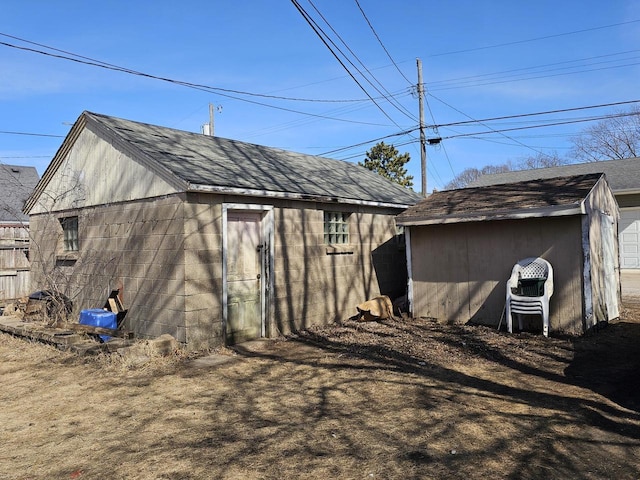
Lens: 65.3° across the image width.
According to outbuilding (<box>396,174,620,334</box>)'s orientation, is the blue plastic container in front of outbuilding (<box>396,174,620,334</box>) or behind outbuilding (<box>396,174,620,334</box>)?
behind

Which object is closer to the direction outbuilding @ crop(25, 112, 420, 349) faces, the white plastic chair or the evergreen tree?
the white plastic chair

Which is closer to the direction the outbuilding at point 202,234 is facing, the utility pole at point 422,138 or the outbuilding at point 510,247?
the outbuilding

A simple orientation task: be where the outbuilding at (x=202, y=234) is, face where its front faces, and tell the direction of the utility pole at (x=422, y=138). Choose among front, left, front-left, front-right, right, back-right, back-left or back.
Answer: left

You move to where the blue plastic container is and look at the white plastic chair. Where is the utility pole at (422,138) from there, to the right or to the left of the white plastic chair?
left

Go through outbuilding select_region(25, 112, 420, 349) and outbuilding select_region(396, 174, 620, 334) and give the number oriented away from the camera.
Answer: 0

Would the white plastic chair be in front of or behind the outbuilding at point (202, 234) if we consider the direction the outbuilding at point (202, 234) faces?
in front

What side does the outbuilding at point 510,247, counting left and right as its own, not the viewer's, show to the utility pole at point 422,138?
left

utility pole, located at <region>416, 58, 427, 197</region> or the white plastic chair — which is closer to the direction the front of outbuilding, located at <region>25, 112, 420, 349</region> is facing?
the white plastic chair

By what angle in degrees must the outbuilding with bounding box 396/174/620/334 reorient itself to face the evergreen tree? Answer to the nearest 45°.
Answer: approximately 90° to its left

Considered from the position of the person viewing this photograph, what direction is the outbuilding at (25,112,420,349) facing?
facing the viewer and to the right of the viewer

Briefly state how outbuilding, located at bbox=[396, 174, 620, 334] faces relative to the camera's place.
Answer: facing to the right of the viewer
